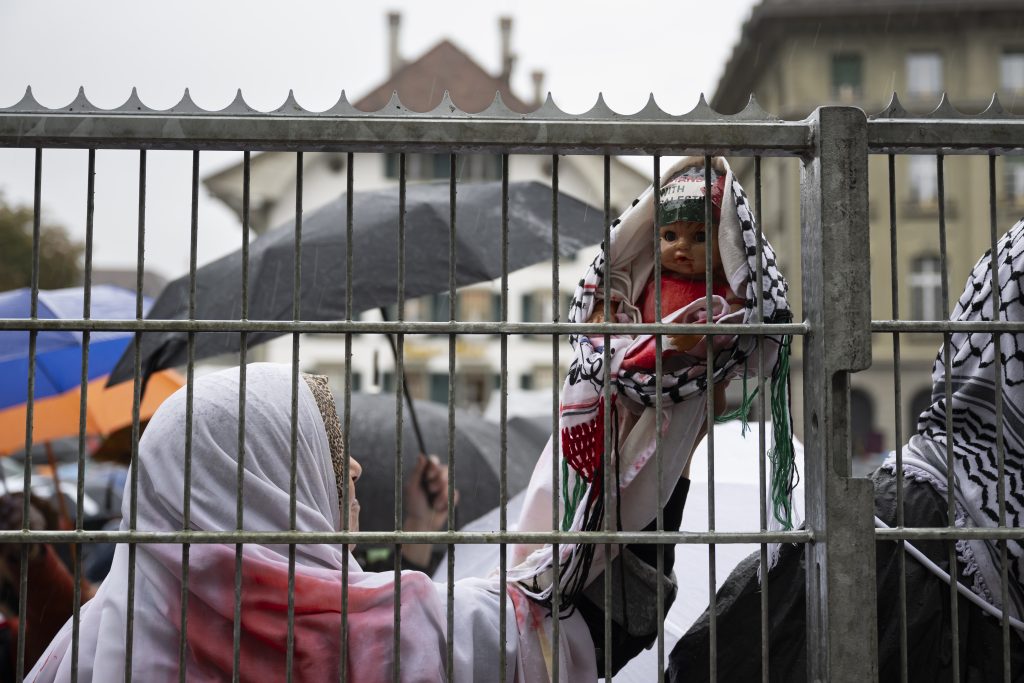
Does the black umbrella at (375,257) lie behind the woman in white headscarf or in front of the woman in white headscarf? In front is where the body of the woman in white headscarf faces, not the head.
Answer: in front

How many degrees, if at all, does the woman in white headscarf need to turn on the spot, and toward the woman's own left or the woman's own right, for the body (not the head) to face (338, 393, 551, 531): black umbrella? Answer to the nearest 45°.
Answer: approximately 45° to the woman's own left

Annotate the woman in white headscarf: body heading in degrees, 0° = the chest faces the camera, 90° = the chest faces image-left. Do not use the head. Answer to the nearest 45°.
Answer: approximately 225°

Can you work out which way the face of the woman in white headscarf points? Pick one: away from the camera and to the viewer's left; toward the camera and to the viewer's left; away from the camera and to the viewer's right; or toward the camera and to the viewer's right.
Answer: away from the camera and to the viewer's right

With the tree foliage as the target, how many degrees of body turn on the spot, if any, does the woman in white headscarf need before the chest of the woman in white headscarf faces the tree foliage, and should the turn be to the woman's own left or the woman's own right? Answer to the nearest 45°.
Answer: approximately 45° to the woman's own left

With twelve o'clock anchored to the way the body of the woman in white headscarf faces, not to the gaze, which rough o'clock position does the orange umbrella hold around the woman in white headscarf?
The orange umbrella is roughly at 10 o'clock from the woman in white headscarf.
